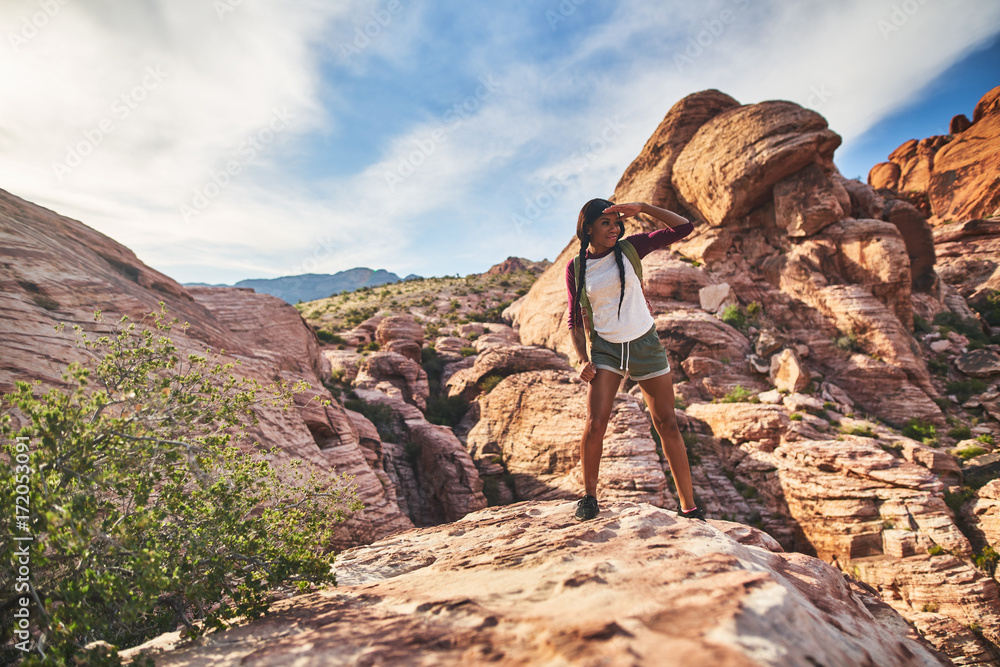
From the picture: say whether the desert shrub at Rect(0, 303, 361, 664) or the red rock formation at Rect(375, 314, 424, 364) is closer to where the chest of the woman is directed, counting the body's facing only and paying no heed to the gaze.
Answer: the desert shrub

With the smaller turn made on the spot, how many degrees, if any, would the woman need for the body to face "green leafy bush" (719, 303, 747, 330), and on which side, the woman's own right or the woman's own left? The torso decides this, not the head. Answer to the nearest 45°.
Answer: approximately 180°

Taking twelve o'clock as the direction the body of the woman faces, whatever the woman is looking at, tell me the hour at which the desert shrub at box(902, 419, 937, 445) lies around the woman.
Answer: The desert shrub is roughly at 7 o'clock from the woman.

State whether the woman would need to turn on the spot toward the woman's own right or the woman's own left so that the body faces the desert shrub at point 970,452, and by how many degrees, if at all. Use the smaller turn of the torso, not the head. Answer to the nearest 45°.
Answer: approximately 135° to the woman's own left

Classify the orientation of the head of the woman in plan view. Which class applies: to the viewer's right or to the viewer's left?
to the viewer's right

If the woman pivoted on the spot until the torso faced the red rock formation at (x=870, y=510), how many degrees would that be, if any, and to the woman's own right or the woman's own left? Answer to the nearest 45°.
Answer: approximately 135° to the woman's own left

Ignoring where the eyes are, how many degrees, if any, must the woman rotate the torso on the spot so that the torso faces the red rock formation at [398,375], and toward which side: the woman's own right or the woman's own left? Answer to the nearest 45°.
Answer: approximately 135° to the woman's own right

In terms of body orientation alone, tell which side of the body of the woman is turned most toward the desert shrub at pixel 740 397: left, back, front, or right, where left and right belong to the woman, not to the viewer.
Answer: back

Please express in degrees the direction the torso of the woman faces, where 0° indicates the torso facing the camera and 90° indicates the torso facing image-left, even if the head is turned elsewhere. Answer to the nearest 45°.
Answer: approximately 0°

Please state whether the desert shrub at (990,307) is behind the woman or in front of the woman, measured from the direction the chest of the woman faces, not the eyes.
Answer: behind

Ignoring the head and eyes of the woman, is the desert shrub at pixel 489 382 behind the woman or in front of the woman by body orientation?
behind
